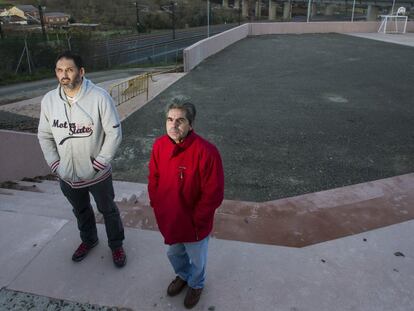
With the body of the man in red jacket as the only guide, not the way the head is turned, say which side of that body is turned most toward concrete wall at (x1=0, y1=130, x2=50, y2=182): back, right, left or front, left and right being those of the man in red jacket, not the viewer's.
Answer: right

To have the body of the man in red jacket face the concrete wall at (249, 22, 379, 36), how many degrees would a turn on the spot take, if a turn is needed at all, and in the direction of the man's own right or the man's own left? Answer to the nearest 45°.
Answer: approximately 135° to the man's own right

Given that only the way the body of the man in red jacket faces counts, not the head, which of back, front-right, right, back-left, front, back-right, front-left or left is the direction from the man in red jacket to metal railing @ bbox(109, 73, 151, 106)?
back-right

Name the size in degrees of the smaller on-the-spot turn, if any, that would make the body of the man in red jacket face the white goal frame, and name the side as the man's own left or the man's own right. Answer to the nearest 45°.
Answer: approximately 180°

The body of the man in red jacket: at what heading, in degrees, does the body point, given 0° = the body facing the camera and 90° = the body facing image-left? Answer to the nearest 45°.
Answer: approximately 45°

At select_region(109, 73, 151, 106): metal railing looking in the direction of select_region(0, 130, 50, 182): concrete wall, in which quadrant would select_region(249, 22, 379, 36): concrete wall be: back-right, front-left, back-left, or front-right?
back-left

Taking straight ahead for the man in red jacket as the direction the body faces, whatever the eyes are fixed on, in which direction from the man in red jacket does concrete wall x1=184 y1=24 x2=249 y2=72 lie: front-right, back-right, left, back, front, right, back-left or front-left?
back-right

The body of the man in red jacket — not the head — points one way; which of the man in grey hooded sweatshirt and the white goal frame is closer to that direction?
the man in grey hooded sweatshirt
